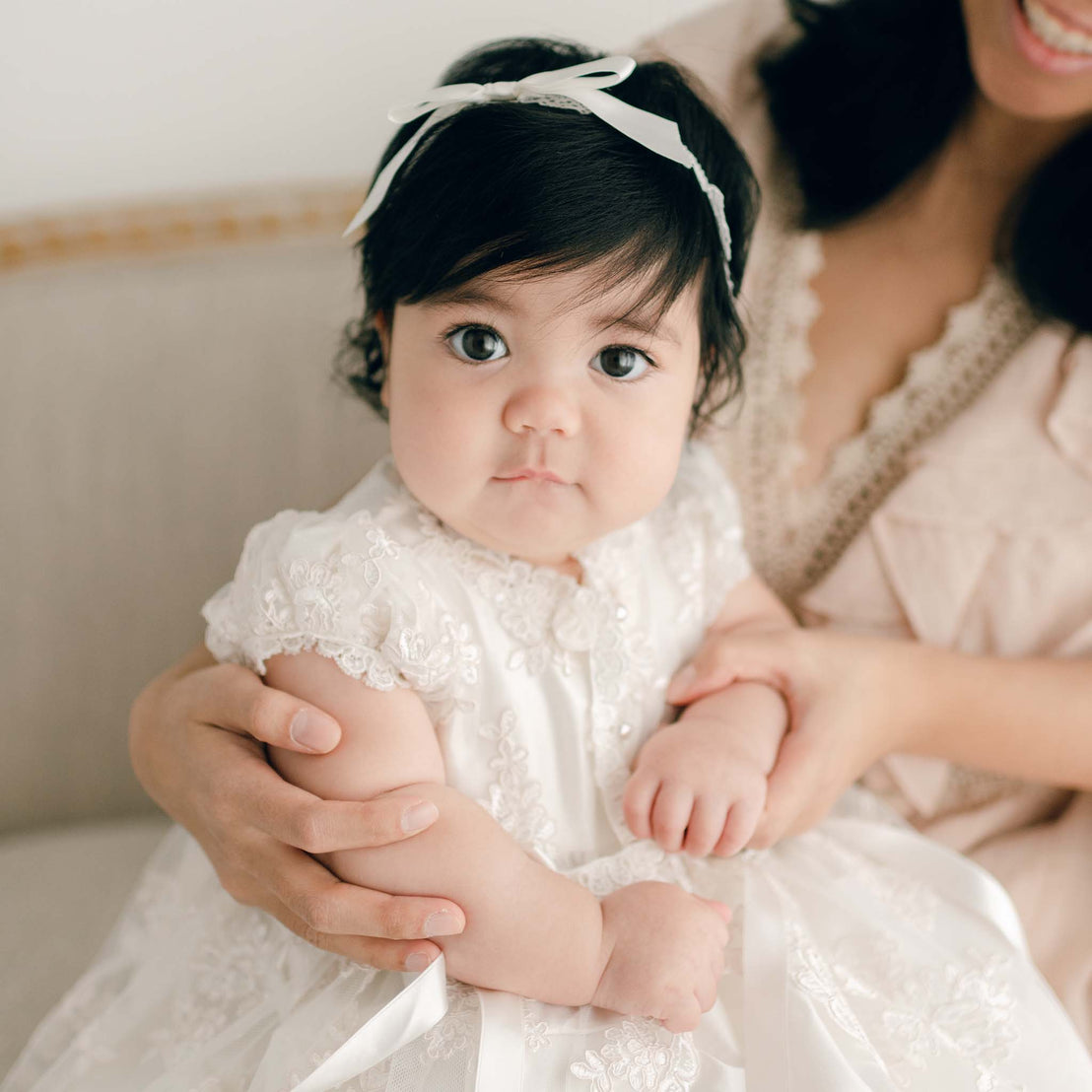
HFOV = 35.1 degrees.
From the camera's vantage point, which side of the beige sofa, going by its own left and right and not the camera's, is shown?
front
